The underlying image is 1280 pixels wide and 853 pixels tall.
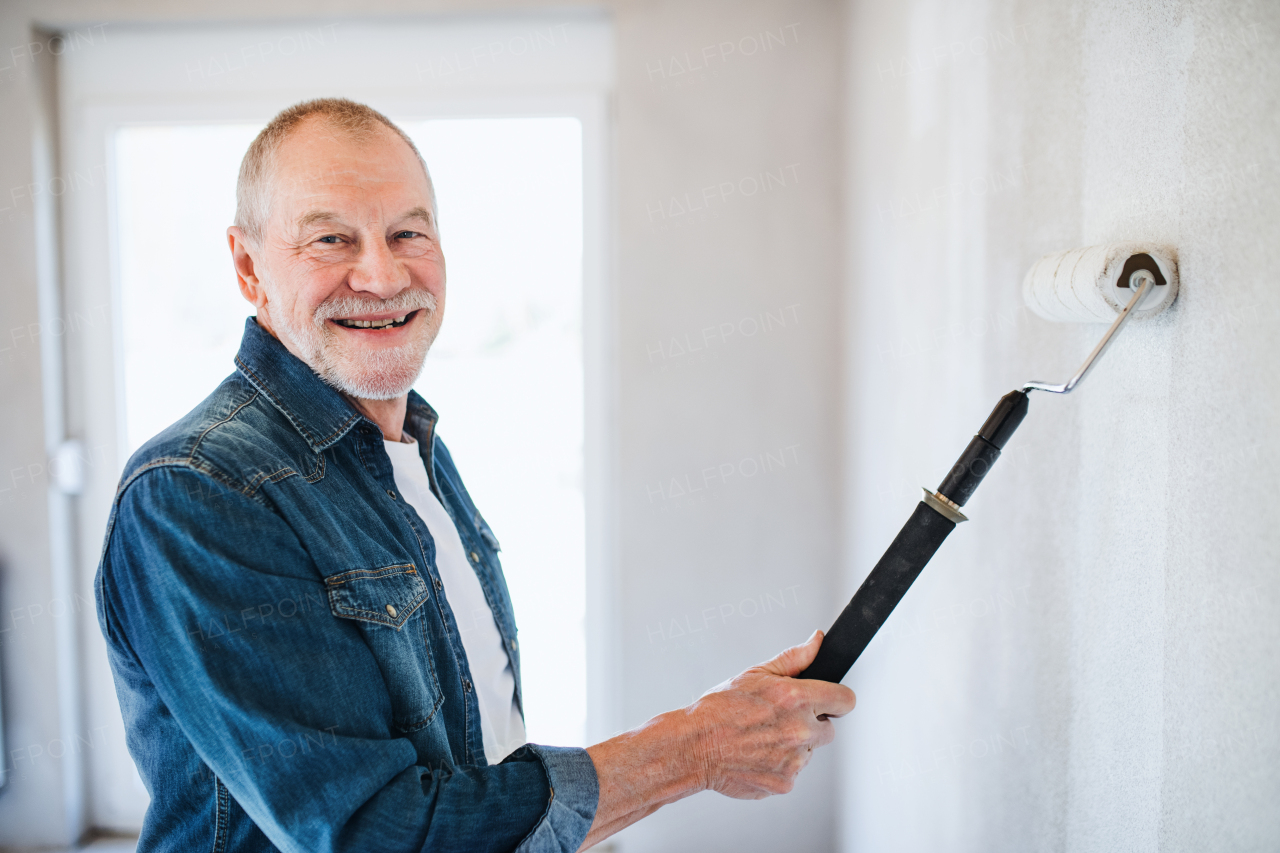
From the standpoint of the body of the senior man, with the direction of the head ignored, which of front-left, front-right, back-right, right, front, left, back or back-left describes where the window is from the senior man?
back-left
